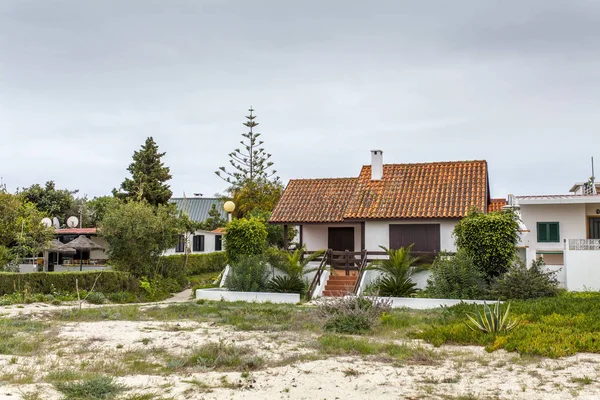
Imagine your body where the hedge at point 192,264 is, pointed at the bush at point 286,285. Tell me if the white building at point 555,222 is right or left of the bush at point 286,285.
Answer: left

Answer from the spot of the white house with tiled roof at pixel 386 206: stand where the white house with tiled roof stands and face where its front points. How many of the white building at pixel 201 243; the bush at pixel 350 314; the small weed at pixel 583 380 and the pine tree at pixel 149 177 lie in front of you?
2

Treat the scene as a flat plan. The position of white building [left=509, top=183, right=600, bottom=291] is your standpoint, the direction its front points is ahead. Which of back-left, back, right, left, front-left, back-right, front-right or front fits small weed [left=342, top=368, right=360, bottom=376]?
front

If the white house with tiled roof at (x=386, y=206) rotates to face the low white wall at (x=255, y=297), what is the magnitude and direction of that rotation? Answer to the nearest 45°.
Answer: approximately 45° to its right

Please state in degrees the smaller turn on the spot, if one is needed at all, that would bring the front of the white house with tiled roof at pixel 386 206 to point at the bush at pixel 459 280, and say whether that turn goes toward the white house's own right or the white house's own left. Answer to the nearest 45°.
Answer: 0° — it already faces it

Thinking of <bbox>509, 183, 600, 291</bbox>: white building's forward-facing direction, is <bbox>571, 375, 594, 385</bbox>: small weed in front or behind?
in front

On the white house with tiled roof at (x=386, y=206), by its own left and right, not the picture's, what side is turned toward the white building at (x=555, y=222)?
left

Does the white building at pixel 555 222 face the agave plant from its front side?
yes

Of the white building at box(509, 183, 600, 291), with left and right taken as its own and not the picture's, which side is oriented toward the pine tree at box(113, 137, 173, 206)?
right

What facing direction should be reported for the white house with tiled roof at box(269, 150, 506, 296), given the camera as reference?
facing the viewer

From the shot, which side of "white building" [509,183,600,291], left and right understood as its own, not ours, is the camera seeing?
front

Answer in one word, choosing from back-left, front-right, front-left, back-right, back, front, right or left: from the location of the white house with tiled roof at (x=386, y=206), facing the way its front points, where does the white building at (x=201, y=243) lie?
back-right

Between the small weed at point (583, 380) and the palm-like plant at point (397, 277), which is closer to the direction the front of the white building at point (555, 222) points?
the small weed

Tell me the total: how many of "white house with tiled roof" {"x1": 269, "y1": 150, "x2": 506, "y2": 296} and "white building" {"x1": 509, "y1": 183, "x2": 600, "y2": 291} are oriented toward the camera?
2

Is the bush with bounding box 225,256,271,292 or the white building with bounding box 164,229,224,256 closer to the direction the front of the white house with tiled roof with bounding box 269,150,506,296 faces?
the bush

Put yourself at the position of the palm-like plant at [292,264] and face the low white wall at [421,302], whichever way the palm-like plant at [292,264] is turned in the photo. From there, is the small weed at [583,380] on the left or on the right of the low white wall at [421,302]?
right

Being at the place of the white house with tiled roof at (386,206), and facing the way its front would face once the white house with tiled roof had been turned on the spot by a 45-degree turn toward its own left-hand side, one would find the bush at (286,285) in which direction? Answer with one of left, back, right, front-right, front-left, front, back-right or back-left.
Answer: right

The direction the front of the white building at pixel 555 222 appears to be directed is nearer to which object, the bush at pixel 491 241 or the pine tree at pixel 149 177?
the bush
